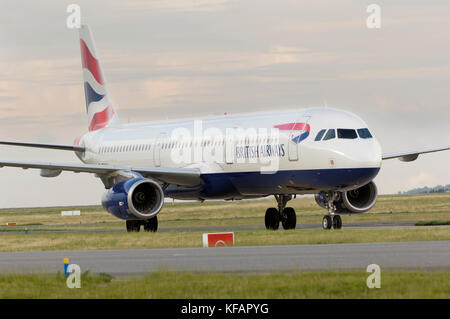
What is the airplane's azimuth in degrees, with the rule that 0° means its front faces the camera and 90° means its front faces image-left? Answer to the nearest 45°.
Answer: approximately 315°
